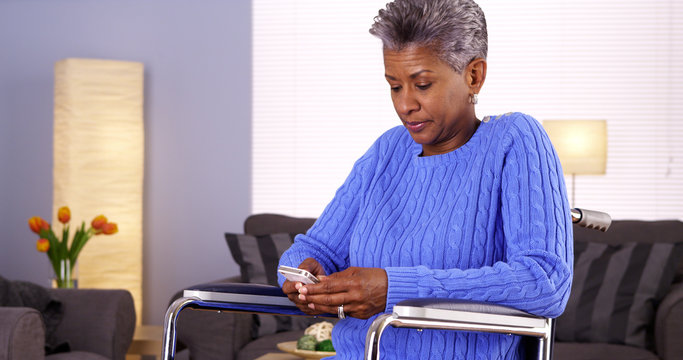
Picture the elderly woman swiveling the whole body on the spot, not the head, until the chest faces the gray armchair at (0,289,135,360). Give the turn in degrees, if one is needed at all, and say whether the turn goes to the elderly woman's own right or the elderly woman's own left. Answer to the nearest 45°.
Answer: approximately 90° to the elderly woman's own right

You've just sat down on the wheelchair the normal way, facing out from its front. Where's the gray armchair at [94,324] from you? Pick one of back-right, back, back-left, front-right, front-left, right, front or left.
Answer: right

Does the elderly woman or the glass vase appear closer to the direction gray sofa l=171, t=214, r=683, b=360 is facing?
the elderly woman

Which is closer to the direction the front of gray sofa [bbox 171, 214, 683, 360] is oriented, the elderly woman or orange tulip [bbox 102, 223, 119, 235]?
the elderly woman

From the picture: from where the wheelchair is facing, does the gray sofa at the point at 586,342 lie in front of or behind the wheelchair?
behind

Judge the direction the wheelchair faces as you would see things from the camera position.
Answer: facing the viewer and to the left of the viewer

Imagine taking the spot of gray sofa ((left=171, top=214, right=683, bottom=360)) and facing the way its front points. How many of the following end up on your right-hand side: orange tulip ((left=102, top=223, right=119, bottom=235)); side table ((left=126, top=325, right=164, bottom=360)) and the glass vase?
3

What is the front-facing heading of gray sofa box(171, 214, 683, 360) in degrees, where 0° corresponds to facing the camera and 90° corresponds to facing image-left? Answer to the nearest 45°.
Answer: approximately 0°

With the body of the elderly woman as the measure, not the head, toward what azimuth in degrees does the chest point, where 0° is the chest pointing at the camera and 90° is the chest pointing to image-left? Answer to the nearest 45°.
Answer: approximately 45°

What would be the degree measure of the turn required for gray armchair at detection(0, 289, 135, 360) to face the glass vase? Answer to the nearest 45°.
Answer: approximately 135° to its left

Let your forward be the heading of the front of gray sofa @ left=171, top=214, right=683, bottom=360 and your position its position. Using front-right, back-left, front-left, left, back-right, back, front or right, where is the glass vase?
right

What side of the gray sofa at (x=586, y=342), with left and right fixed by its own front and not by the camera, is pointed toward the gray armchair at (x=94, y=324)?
right

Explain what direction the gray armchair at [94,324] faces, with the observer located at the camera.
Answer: facing the viewer and to the right of the viewer
